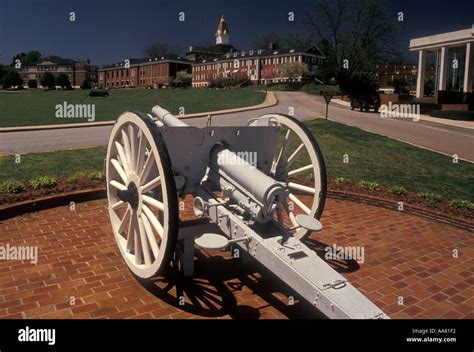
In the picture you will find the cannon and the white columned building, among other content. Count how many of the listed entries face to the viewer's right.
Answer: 0

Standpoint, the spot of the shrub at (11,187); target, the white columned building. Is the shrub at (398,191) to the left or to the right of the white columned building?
right

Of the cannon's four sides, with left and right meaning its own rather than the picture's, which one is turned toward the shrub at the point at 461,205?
right

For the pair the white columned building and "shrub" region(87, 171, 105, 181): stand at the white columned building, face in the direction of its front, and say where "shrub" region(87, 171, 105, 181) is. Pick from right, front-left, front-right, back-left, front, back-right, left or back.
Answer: front-left

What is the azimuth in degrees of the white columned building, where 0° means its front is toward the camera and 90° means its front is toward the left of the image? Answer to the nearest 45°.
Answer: approximately 45°

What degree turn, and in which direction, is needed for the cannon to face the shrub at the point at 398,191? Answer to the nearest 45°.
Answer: approximately 90° to its right

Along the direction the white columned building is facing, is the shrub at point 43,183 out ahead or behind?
ahead

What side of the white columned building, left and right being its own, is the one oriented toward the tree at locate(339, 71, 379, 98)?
right

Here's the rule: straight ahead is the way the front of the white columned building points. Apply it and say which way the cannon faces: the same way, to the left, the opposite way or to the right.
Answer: to the right

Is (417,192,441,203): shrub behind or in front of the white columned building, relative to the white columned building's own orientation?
in front

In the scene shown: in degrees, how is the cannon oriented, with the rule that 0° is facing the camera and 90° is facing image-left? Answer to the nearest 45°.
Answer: approximately 135°
